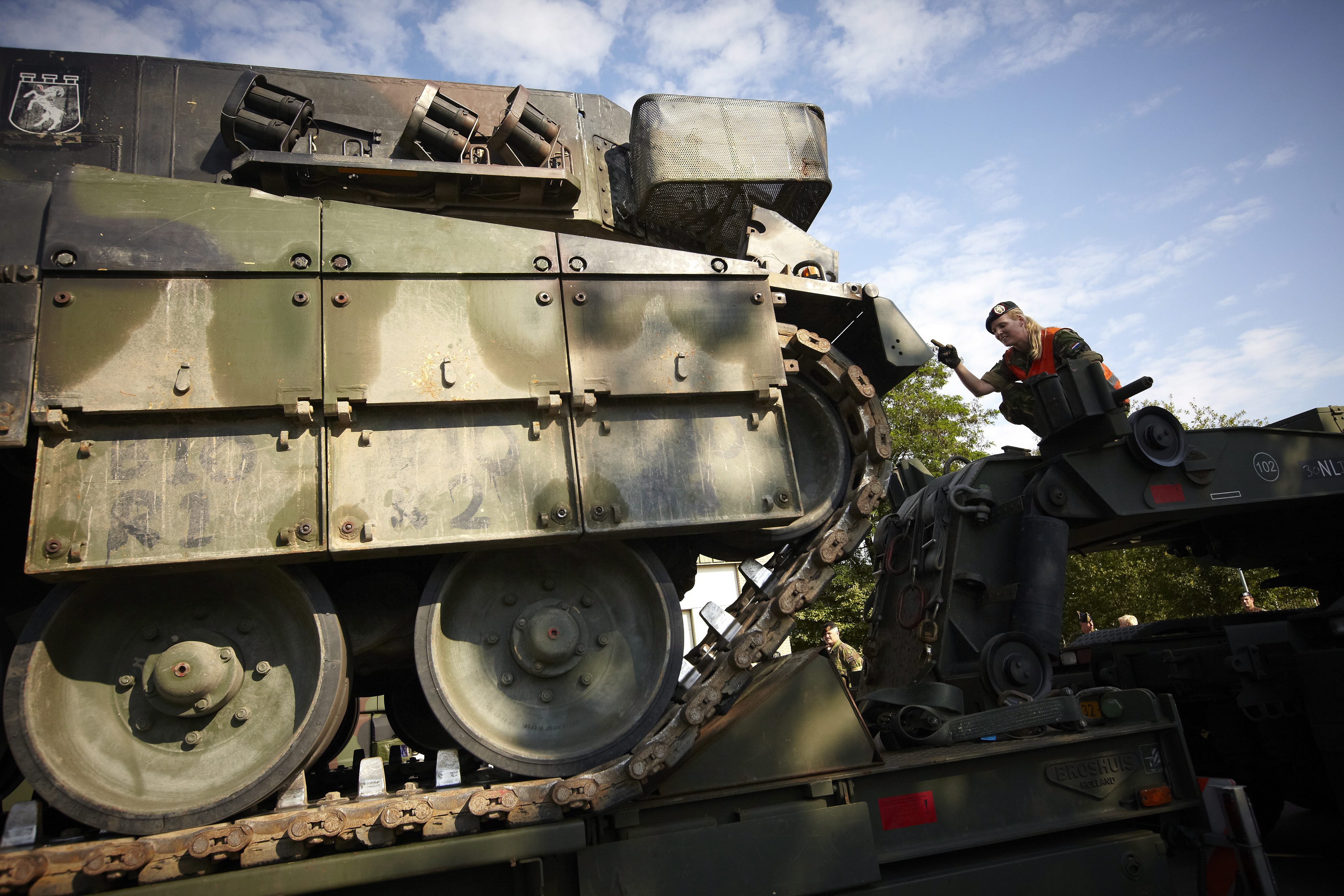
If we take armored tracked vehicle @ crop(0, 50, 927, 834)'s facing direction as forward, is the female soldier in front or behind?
in front

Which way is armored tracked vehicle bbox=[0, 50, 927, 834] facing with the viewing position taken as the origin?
facing to the right of the viewer

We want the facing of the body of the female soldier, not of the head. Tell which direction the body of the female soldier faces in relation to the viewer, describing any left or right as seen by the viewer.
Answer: facing the viewer and to the left of the viewer

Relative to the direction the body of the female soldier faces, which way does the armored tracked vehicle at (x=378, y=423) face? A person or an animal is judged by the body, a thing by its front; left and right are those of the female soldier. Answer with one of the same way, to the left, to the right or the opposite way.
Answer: the opposite way

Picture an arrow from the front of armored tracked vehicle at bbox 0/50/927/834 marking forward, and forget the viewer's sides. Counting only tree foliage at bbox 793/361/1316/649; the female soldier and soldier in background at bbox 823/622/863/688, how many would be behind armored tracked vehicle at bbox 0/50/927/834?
0

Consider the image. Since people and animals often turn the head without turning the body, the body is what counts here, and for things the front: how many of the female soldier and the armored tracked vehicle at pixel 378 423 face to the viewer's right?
1

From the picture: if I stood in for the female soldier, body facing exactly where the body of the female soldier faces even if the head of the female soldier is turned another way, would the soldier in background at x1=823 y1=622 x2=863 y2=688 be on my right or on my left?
on my right

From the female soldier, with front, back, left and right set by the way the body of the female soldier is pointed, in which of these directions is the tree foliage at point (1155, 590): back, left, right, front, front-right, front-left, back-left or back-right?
back-right

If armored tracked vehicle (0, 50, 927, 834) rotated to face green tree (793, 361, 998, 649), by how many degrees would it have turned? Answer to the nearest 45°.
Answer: approximately 45° to its left

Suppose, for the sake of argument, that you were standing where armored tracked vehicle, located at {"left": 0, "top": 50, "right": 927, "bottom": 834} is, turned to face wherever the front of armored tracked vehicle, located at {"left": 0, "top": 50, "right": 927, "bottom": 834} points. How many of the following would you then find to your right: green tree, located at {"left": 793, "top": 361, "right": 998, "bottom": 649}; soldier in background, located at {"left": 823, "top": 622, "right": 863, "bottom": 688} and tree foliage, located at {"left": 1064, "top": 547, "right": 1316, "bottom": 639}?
0

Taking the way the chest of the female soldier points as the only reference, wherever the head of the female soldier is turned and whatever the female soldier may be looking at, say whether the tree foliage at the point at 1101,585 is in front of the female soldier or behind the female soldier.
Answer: behind

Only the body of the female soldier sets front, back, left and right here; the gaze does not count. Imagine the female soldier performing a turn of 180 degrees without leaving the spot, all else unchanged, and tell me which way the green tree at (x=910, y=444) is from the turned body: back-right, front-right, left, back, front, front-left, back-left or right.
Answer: front-left

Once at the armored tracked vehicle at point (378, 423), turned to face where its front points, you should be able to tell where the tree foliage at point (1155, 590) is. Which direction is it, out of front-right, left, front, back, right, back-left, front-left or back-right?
front-left
